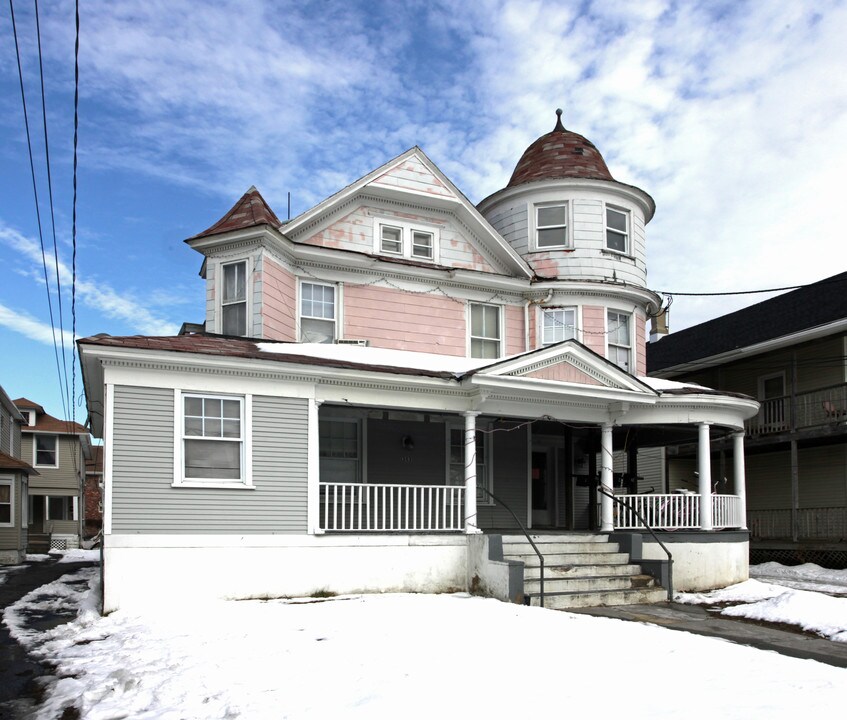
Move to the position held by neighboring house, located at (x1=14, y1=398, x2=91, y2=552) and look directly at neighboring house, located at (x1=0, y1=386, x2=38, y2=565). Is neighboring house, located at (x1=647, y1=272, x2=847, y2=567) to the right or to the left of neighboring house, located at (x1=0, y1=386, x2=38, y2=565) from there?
left

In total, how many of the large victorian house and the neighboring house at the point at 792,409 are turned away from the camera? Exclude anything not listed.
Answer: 0

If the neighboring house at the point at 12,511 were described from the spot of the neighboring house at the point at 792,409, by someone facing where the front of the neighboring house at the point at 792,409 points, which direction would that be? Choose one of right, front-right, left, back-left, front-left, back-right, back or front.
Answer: front-right

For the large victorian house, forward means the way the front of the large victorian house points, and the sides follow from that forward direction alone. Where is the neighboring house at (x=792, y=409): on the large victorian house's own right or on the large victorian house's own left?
on the large victorian house's own left

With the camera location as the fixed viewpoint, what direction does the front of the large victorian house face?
facing the viewer and to the right of the viewer

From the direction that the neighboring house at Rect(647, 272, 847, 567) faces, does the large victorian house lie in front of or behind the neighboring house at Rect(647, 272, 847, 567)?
in front

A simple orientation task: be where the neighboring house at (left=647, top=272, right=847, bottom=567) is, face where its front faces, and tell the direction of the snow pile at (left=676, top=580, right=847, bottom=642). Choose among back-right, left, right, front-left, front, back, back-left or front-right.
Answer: front-left

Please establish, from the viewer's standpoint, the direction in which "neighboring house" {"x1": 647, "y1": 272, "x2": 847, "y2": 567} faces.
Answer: facing the viewer and to the left of the viewer
